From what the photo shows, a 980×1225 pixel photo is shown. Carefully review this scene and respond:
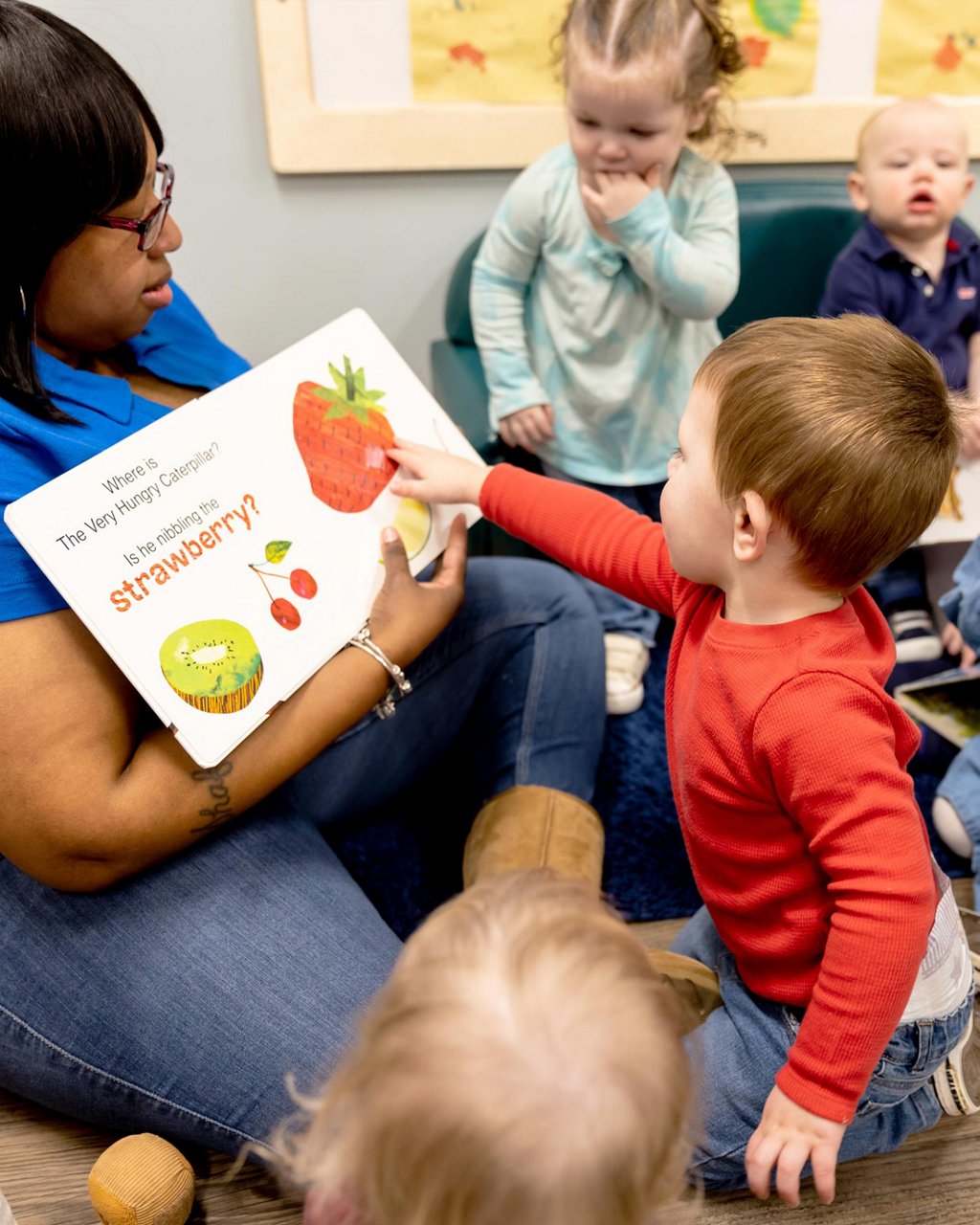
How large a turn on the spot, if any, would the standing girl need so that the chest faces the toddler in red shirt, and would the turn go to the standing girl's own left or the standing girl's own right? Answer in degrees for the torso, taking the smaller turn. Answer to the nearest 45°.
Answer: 0° — they already face them

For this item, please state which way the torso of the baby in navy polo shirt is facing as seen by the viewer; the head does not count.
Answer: toward the camera

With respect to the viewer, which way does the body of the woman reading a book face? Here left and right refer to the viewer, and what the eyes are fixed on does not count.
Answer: facing to the right of the viewer

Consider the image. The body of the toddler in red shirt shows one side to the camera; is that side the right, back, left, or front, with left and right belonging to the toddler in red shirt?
left

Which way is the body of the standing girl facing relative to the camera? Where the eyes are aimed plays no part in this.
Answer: toward the camera

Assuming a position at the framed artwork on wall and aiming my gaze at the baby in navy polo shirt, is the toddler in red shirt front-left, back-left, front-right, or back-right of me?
front-right

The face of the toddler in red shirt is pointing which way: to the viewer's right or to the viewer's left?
to the viewer's left

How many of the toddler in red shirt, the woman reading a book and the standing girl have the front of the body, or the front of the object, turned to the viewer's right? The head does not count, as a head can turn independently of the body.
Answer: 1

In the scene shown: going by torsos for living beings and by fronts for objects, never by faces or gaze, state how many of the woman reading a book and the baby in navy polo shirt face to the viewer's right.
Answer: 1

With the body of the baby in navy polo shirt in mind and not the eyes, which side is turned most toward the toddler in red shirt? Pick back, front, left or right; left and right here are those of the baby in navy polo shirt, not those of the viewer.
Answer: front

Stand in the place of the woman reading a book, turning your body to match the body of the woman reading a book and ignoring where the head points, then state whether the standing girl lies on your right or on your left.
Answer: on your left

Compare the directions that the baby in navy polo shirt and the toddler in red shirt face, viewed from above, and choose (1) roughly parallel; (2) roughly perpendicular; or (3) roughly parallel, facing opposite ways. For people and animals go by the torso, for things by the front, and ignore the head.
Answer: roughly perpendicular
